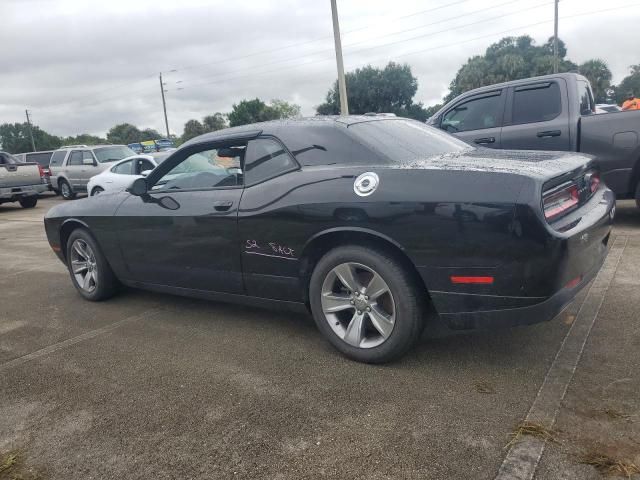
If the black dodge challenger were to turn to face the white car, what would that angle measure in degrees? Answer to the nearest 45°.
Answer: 0° — it already faces it

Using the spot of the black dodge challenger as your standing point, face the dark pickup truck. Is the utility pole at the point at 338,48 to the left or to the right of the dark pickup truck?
left

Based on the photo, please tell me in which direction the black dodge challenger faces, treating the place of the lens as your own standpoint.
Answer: facing away from the viewer and to the left of the viewer

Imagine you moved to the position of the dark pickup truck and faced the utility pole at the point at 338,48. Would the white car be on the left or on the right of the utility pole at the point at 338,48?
left

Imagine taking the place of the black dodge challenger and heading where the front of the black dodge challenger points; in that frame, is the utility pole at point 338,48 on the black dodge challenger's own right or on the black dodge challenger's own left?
on the black dodge challenger's own right

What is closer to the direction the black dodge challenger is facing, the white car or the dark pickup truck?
the white car

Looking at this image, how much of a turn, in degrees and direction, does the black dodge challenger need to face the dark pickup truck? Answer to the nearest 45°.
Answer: approximately 90° to its right

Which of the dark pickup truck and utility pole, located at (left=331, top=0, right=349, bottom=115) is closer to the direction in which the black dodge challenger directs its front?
the utility pole
